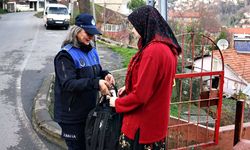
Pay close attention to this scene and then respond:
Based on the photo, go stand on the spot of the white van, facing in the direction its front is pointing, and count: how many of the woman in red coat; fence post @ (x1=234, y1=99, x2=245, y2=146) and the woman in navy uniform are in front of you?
3

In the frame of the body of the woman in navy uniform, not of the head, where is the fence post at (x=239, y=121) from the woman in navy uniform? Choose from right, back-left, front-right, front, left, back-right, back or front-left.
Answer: front-left

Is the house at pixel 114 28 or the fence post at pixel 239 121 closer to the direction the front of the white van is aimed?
the fence post

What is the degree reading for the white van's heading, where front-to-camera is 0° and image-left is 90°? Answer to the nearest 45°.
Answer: approximately 0°

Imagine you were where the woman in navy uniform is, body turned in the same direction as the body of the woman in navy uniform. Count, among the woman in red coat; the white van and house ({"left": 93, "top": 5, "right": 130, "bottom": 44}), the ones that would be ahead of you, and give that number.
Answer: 1

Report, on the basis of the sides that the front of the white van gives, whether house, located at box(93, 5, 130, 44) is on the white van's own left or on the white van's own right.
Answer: on the white van's own left

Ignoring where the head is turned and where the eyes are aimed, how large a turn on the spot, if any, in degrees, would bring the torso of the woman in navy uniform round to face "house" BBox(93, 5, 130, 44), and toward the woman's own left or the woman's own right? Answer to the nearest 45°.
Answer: approximately 135° to the woman's own left

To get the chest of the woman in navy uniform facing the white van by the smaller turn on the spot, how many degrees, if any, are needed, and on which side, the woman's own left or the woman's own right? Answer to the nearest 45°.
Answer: approximately 135° to the woman's own left

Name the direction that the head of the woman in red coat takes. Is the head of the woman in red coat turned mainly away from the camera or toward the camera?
away from the camera

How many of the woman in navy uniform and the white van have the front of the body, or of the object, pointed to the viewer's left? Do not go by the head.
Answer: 0

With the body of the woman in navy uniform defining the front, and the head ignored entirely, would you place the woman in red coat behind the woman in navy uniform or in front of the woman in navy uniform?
in front

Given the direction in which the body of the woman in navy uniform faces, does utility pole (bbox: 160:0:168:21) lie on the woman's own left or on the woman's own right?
on the woman's own left
